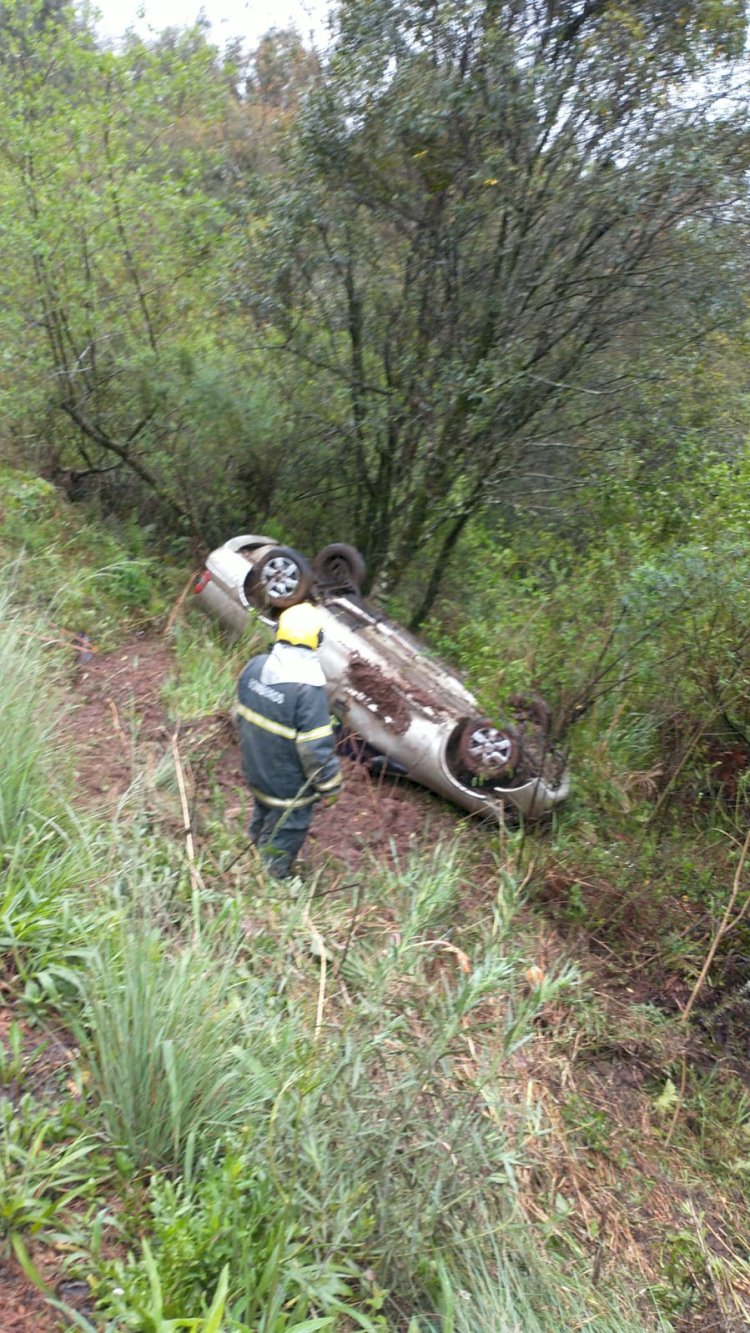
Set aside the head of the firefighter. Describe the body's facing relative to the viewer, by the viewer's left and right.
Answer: facing away from the viewer and to the right of the viewer

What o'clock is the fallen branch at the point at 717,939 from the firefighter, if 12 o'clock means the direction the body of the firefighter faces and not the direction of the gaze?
The fallen branch is roughly at 2 o'clock from the firefighter.

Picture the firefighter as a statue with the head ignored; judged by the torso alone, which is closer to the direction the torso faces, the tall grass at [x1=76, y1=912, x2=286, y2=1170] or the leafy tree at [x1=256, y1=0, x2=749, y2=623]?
the leafy tree

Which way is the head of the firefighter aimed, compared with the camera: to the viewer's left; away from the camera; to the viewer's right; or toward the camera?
away from the camera

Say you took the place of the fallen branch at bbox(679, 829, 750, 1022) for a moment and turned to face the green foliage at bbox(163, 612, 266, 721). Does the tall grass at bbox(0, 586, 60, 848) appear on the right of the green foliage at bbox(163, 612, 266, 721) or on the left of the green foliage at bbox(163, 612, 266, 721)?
left

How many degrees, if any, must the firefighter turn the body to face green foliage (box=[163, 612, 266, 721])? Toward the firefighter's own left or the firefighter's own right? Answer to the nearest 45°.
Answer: approximately 45° to the firefighter's own left

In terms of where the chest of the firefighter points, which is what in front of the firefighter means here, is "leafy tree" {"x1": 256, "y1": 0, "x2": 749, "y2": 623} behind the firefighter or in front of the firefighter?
in front

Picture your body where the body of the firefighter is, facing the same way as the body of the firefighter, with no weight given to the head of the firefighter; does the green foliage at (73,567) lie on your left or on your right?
on your left

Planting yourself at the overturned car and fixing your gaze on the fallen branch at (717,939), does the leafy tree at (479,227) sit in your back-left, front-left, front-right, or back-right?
back-left
